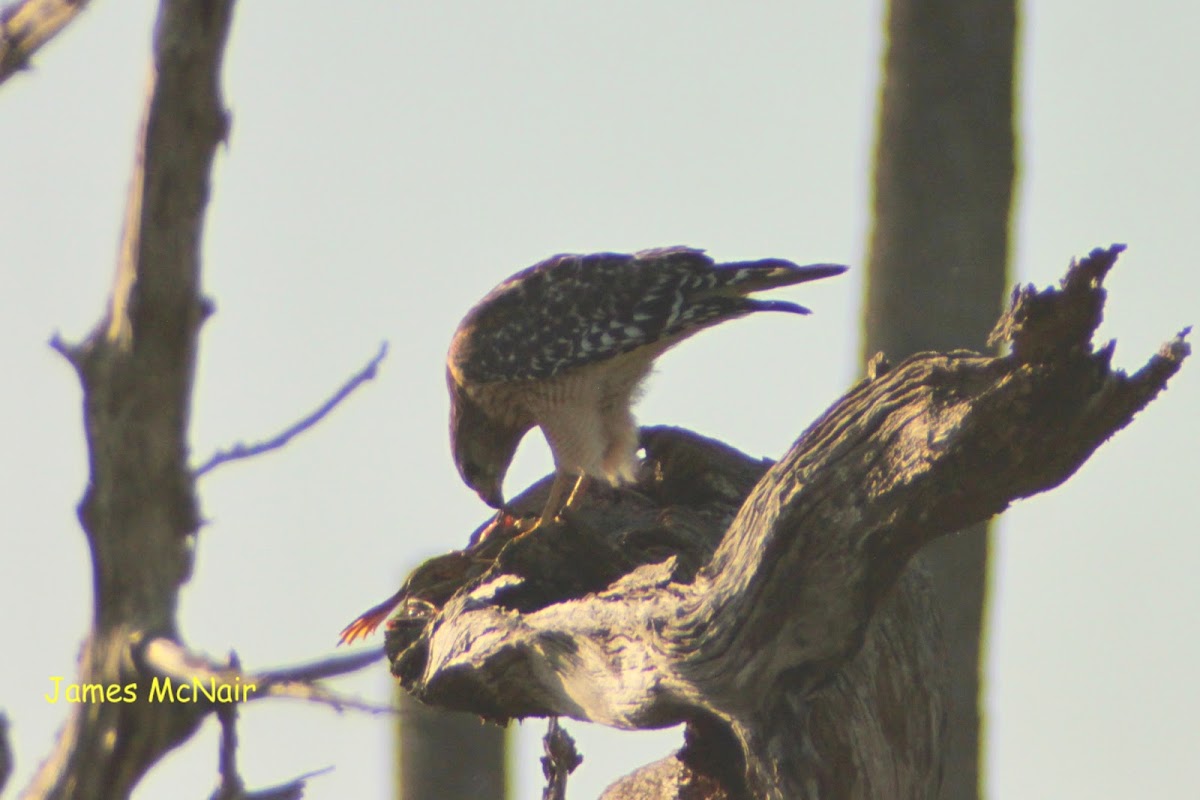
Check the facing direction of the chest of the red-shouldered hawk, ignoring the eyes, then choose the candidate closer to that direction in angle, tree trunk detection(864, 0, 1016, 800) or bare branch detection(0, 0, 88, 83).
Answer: the bare branch

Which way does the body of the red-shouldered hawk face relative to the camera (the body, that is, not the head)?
to the viewer's left

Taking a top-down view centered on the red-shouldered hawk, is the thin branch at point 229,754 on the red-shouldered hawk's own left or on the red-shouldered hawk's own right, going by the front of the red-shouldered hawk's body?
on the red-shouldered hawk's own left
